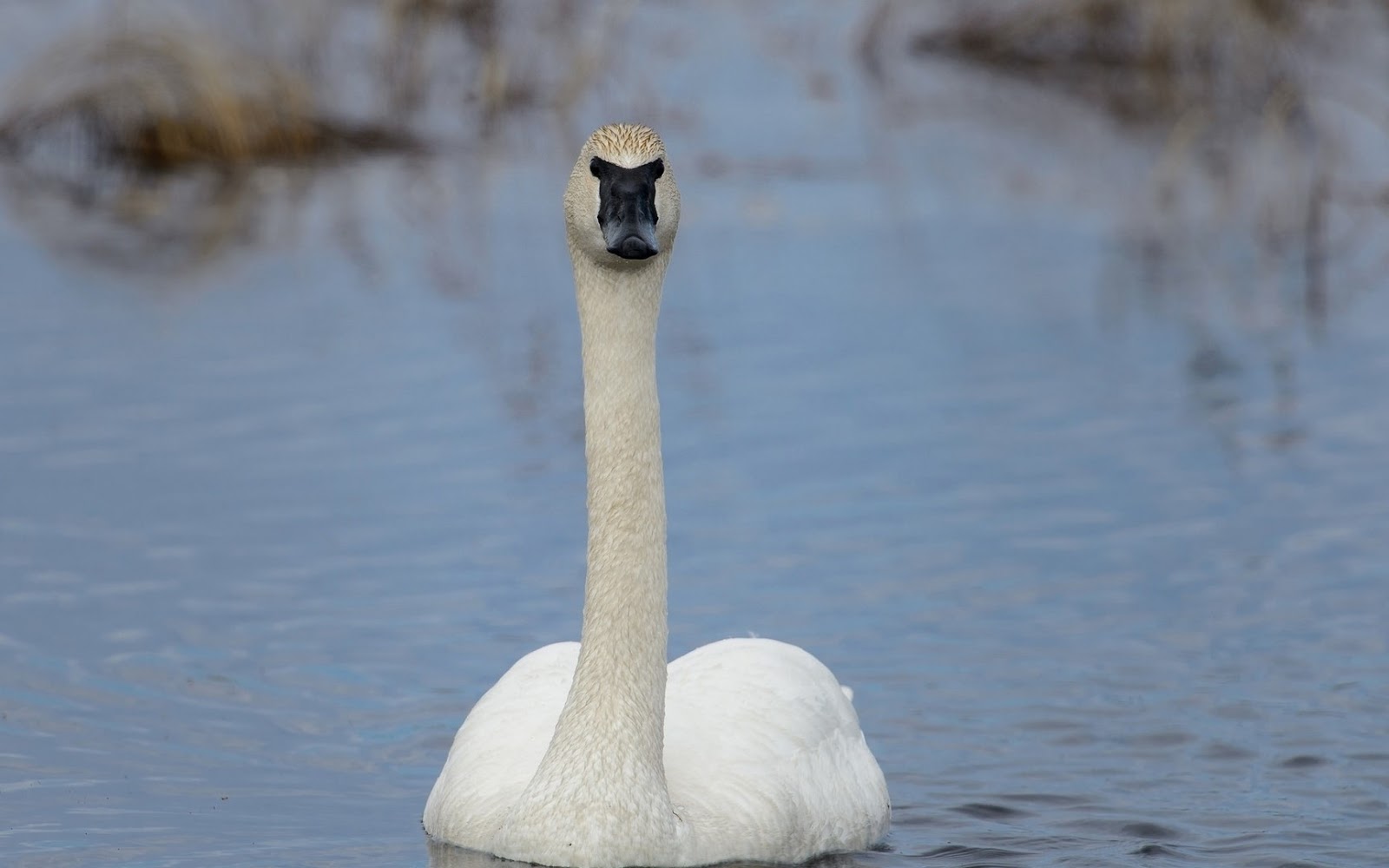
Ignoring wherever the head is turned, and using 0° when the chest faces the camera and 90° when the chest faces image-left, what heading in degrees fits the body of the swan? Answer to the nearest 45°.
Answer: approximately 0°
